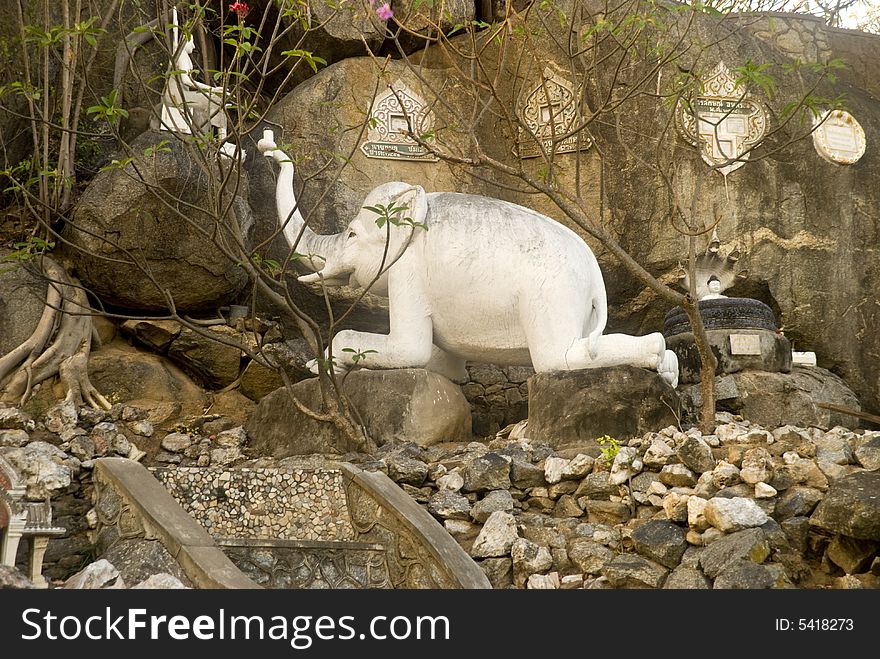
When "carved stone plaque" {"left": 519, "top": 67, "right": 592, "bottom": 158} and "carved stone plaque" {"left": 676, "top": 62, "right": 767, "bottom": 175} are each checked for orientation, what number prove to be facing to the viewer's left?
0

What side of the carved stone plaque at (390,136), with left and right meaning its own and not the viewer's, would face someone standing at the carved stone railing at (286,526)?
front

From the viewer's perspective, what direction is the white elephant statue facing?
to the viewer's left

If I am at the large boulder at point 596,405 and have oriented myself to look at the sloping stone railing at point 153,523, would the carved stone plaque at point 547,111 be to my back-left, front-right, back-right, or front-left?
back-right

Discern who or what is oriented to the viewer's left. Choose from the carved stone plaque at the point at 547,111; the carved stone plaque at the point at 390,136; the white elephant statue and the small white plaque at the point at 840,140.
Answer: the white elephant statue

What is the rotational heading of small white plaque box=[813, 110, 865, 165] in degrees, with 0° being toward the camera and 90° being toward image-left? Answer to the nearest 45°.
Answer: approximately 0°

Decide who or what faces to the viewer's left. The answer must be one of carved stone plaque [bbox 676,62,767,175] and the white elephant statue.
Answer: the white elephant statue

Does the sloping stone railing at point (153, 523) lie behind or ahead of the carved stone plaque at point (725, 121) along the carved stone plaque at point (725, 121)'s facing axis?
ahead

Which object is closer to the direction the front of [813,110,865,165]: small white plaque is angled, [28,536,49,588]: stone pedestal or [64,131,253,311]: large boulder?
the stone pedestal

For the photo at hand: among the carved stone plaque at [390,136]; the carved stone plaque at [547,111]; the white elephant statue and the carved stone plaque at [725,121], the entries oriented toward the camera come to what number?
3

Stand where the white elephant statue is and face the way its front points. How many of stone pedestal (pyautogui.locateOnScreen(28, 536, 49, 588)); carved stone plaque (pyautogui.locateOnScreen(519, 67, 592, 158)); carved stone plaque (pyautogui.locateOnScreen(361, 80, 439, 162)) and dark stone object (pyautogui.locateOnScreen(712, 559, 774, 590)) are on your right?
2

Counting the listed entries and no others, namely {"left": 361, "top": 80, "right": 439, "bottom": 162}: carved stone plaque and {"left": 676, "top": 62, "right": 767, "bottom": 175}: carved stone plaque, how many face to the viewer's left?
0
